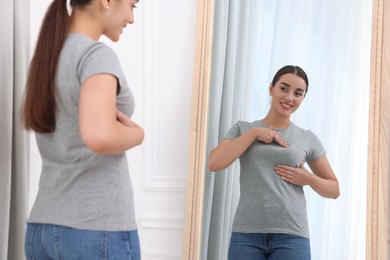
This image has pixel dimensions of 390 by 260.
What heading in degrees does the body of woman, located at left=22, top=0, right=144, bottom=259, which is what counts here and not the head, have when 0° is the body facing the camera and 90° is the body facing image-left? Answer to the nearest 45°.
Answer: approximately 225°

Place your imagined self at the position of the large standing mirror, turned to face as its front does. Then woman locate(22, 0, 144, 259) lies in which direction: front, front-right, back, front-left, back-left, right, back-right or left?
front-right

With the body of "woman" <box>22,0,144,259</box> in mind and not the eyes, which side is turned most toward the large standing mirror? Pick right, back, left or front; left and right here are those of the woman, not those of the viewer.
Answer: front

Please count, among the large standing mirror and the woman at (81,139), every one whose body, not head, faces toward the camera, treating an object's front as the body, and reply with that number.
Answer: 1

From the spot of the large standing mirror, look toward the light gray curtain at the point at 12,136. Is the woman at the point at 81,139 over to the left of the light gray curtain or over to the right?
left

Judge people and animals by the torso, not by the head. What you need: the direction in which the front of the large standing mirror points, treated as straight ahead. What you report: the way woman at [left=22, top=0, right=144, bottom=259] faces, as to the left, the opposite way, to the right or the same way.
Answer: the opposite way

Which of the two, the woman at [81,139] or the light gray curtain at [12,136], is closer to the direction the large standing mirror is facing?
the woman

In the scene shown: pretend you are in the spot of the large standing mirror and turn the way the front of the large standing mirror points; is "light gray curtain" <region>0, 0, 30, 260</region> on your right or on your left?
on your right

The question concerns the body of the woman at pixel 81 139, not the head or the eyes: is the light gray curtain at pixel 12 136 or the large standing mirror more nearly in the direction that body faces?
the large standing mirror

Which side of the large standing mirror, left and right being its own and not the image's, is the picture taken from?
front
